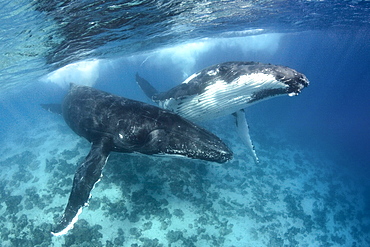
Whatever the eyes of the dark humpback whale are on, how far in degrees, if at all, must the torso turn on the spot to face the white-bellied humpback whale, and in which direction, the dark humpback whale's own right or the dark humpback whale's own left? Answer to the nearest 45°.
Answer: approximately 45° to the dark humpback whale's own left

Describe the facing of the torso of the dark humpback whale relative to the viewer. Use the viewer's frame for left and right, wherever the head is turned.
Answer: facing the viewer and to the right of the viewer
